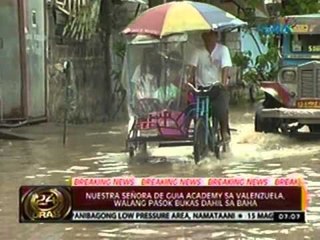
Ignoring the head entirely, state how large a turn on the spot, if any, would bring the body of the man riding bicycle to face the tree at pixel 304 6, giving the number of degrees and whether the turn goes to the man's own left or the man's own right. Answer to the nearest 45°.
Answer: approximately 180°

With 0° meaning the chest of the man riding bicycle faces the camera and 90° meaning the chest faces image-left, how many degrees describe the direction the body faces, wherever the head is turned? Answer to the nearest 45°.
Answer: approximately 0°

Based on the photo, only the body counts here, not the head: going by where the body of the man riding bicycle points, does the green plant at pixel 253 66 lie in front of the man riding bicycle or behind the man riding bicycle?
behind

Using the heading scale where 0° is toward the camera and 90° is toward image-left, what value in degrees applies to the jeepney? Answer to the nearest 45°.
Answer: approximately 0°

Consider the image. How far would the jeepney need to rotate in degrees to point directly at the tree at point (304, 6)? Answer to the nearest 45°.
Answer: approximately 180°

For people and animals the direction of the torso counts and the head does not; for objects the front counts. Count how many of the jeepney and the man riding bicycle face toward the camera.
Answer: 2
